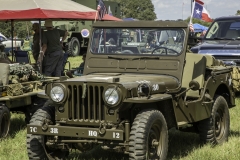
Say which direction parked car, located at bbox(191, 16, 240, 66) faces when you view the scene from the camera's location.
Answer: facing the viewer and to the left of the viewer

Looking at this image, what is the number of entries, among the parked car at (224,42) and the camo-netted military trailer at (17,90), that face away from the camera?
0

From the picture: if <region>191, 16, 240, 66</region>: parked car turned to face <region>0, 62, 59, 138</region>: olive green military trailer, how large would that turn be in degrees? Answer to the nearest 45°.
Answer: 0° — it already faces it

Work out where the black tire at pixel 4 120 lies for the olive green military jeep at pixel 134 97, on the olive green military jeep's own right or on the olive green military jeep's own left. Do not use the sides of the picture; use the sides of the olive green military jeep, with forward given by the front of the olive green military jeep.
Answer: on the olive green military jeep's own right

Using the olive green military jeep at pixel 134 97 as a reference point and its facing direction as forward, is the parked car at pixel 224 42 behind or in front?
behind

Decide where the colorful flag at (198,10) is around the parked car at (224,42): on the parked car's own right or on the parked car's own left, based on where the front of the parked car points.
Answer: on the parked car's own right

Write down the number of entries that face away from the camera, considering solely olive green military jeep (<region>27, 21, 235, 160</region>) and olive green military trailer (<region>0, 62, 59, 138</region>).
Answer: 0
